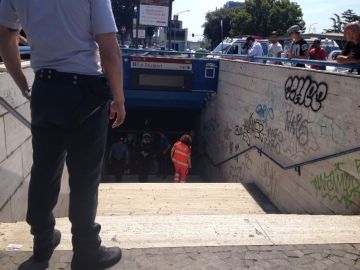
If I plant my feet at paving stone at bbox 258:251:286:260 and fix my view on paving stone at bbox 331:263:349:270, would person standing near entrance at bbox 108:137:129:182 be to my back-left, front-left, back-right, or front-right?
back-left

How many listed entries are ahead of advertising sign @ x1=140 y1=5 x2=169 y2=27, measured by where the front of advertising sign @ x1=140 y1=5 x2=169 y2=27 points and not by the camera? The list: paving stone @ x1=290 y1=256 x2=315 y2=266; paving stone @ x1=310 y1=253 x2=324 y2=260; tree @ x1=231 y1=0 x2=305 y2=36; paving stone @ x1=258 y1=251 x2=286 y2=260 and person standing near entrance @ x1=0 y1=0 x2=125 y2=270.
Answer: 4

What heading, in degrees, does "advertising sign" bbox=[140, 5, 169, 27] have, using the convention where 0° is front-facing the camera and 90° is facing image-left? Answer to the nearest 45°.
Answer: approximately 0°

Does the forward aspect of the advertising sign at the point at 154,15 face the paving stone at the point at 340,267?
yes

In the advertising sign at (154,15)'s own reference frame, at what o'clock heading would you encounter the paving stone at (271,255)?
The paving stone is roughly at 12 o'clock from the advertising sign.

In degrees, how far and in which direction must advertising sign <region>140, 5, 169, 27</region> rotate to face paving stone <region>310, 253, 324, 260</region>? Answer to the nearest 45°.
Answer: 0° — it already faces it

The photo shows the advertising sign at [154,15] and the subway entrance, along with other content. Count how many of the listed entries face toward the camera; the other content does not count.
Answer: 2

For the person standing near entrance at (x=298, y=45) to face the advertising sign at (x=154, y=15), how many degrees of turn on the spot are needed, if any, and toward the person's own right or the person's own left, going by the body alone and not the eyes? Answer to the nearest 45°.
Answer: approximately 90° to the person's own right

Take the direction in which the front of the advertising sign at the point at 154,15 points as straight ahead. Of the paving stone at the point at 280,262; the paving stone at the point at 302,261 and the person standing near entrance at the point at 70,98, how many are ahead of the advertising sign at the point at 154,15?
3

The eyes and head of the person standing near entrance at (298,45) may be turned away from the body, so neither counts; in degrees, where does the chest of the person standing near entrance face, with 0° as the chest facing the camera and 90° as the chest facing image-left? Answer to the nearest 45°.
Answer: approximately 45°
